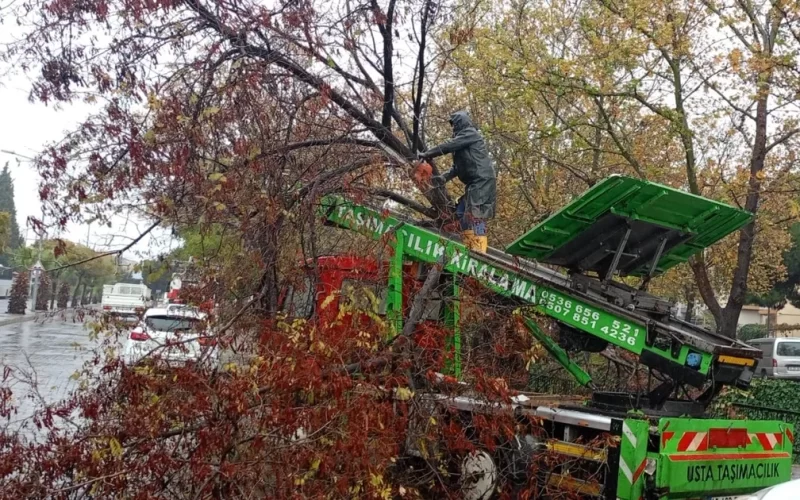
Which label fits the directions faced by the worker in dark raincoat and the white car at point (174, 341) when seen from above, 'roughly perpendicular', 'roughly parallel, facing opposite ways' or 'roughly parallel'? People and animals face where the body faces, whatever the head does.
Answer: roughly perpendicular

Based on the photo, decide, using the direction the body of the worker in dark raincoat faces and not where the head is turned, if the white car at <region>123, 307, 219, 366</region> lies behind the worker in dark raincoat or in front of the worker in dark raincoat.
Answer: in front

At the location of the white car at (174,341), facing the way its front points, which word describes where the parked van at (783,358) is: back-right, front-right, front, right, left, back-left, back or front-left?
front-right

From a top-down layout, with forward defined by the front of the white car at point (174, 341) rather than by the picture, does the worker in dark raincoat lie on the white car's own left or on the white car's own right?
on the white car's own right

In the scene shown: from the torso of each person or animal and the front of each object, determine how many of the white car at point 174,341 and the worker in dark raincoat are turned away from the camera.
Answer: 1

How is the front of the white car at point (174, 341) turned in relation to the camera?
facing away from the viewer

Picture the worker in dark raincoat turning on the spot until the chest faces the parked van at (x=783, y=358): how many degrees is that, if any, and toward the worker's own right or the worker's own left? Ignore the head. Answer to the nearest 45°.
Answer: approximately 135° to the worker's own right

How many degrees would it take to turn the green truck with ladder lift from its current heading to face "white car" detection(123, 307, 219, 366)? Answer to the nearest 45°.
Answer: approximately 45° to its left

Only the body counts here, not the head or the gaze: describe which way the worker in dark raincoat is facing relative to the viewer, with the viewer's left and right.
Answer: facing to the left of the viewer

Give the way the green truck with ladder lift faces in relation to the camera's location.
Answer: facing away from the viewer and to the left of the viewer
